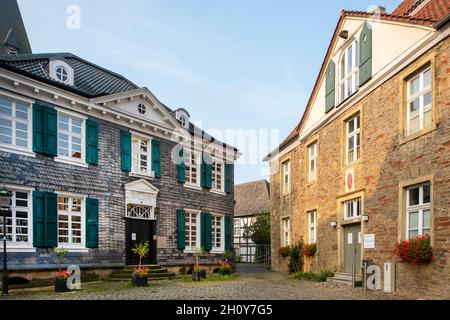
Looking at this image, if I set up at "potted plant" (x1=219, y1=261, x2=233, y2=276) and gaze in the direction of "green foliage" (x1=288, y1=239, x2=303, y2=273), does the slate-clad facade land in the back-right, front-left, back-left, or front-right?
back-right

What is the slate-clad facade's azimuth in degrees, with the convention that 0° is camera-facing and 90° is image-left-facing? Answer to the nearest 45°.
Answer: approximately 315°

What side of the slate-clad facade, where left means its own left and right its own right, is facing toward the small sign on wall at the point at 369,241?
front

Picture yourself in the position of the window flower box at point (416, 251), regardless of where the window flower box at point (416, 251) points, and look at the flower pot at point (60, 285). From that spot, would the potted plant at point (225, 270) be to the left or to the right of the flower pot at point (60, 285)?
right
